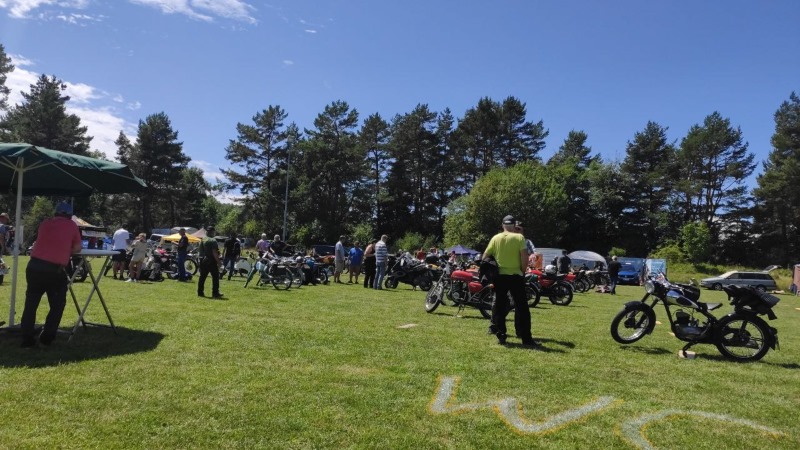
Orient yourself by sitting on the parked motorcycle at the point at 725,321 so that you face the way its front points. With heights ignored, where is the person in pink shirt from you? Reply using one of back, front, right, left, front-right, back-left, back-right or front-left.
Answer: front-left

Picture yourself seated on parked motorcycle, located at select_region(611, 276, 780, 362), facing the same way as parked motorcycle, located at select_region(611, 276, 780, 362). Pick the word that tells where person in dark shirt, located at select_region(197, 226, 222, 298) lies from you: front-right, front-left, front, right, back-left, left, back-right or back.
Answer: front

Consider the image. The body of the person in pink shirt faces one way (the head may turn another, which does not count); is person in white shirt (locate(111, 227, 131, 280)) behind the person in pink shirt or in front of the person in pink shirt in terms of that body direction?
in front

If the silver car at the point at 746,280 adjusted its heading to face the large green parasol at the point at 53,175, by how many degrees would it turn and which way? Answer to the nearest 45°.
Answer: approximately 90° to its left

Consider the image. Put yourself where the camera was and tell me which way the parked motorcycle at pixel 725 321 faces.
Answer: facing to the left of the viewer

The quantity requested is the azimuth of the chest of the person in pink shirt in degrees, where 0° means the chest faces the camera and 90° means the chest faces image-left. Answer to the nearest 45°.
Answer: approximately 225°

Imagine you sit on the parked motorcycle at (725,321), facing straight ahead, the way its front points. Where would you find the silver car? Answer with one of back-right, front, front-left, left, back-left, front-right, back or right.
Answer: right

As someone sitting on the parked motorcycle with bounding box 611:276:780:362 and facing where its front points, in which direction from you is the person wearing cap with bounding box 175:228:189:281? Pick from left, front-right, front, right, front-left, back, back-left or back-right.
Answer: front

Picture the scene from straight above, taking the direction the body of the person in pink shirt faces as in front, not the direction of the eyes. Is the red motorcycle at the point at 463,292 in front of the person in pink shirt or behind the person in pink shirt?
in front

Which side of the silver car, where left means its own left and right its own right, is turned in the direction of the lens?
left
